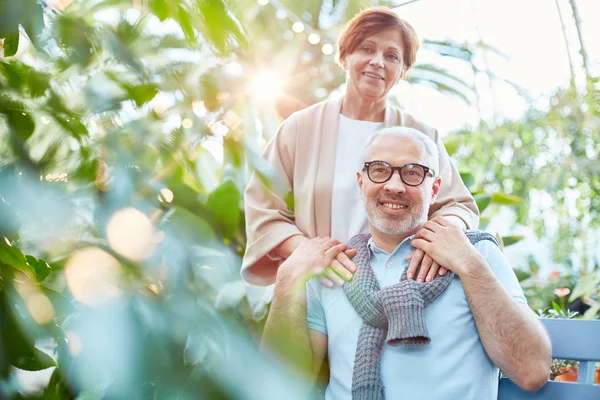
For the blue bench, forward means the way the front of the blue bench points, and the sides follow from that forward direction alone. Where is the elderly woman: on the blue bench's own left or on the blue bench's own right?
on the blue bench's own right

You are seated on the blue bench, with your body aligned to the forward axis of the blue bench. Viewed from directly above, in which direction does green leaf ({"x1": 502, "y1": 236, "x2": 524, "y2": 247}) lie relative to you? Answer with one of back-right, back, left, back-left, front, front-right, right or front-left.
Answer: back

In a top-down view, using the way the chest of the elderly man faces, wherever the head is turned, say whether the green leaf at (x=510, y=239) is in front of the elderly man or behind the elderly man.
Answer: behind

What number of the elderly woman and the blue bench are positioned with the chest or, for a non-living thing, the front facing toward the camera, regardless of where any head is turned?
2

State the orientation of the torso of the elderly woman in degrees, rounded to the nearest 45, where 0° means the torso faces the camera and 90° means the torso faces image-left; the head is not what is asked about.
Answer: approximately 0°

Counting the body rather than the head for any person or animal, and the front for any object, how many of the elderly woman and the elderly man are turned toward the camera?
2
